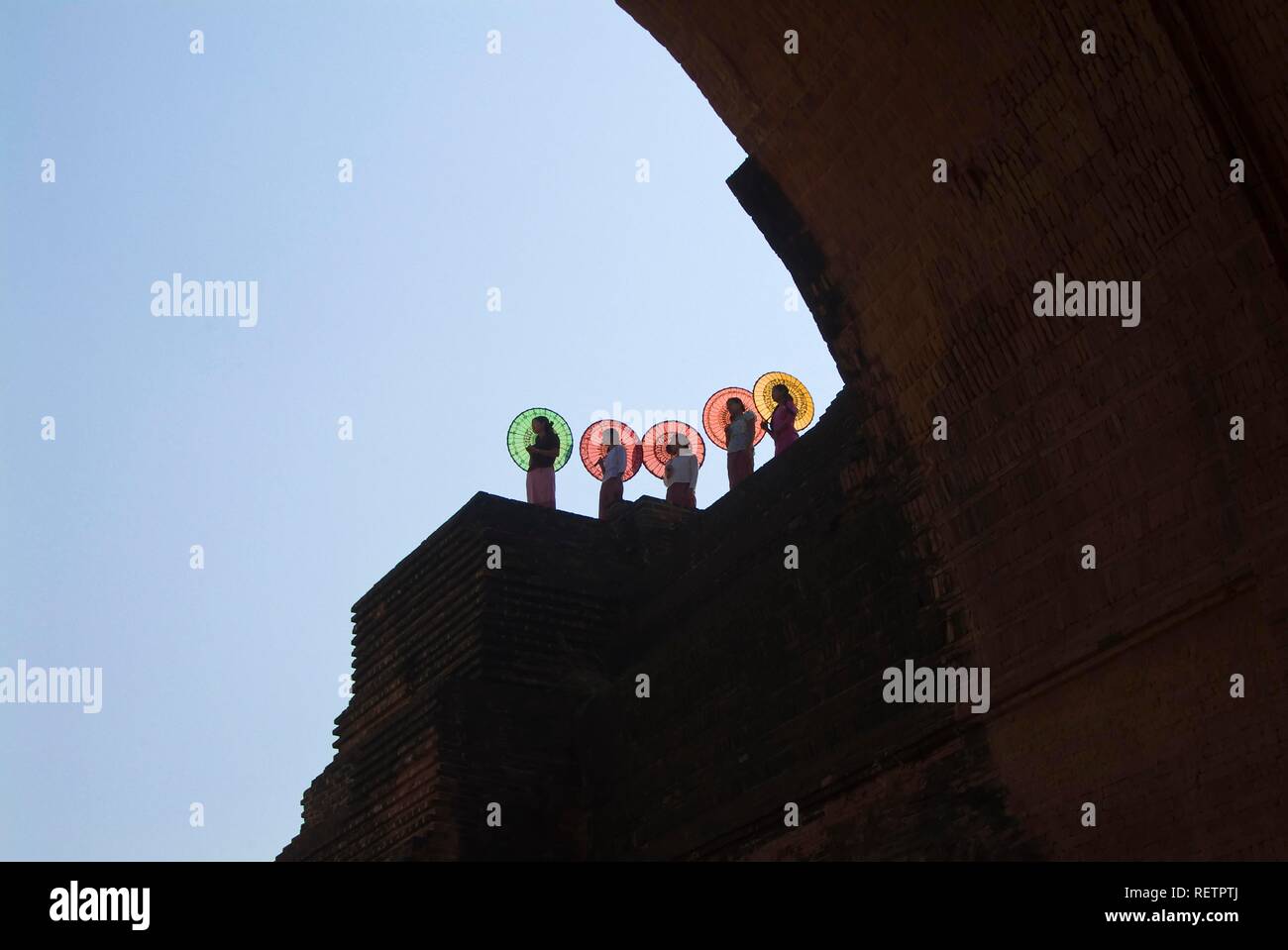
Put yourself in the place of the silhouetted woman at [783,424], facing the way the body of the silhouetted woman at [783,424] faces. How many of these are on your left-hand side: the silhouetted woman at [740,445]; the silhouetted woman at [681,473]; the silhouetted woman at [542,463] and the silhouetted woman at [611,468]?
0

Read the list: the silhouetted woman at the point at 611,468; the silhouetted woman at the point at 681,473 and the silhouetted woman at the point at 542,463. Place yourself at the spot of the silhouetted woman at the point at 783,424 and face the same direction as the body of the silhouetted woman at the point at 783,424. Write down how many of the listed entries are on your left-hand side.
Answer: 0

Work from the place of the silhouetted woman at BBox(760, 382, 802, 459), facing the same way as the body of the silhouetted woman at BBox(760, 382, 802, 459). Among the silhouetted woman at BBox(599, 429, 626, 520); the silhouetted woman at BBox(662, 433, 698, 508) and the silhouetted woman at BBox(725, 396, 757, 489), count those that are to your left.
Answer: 0

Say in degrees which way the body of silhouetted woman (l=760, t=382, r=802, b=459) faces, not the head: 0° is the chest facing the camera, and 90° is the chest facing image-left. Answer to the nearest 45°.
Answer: approximately 90°

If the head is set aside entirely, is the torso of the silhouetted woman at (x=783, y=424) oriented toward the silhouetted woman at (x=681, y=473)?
no

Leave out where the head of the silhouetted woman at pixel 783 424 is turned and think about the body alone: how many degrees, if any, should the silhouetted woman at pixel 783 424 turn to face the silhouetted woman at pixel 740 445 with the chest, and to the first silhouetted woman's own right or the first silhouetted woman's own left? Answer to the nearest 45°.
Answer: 0° — they already face them
